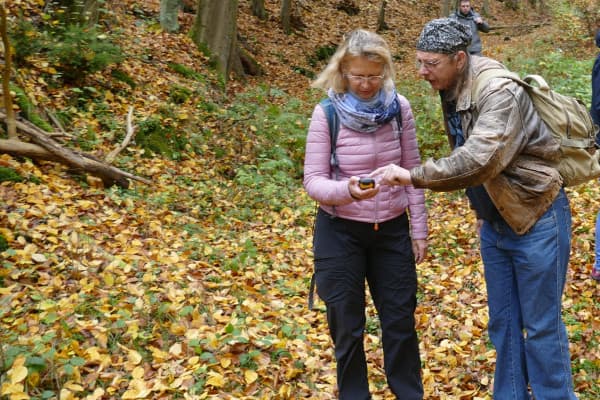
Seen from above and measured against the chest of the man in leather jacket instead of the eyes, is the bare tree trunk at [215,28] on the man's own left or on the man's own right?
on the man's own right

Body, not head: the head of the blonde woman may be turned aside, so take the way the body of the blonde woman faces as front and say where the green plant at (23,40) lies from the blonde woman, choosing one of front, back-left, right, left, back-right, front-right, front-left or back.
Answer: back-right

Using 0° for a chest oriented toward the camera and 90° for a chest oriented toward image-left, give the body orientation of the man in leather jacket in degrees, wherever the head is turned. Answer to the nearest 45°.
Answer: approximately 45°

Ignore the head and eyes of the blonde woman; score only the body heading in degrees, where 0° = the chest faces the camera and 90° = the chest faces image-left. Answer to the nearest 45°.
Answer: approximately 0°

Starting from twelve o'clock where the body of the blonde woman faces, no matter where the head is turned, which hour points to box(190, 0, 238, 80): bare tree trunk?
The bare tree trunk is roughly at 5 o'clock from the blonde woman.

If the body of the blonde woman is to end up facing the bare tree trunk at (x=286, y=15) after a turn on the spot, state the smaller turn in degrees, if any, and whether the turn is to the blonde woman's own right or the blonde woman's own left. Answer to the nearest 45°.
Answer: approximately 180°

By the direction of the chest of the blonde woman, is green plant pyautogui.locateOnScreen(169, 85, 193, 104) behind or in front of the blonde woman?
behind
